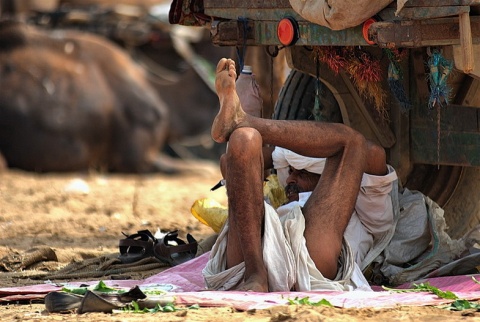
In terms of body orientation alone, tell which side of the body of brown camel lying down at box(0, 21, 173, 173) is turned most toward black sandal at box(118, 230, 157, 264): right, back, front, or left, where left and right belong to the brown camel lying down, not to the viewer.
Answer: left
